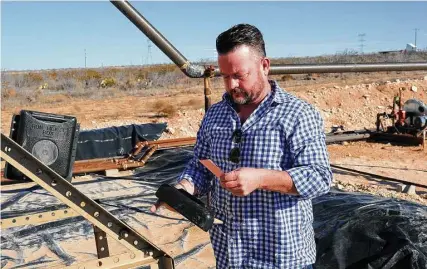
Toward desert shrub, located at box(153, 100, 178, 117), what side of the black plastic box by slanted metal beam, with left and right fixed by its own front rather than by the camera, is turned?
back

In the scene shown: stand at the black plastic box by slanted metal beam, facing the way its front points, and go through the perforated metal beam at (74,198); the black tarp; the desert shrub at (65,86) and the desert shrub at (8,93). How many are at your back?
3

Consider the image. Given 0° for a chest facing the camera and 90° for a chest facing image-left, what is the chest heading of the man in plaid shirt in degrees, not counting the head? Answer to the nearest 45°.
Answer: approximately 45°

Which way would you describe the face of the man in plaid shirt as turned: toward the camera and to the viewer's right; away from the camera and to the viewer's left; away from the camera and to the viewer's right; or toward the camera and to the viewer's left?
toward the camera and to the viewer's left

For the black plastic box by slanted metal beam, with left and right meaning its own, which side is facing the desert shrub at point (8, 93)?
back

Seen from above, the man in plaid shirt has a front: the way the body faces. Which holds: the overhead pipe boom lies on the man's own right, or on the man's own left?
on the man's own right

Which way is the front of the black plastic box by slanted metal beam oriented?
toward the camera

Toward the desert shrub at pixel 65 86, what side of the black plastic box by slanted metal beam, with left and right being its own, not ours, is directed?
back

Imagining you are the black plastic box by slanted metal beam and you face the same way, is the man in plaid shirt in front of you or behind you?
in front

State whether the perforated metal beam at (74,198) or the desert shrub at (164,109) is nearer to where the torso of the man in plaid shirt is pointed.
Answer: the perforated metal beam

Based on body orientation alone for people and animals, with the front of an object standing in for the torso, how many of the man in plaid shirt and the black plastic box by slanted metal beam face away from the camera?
0
